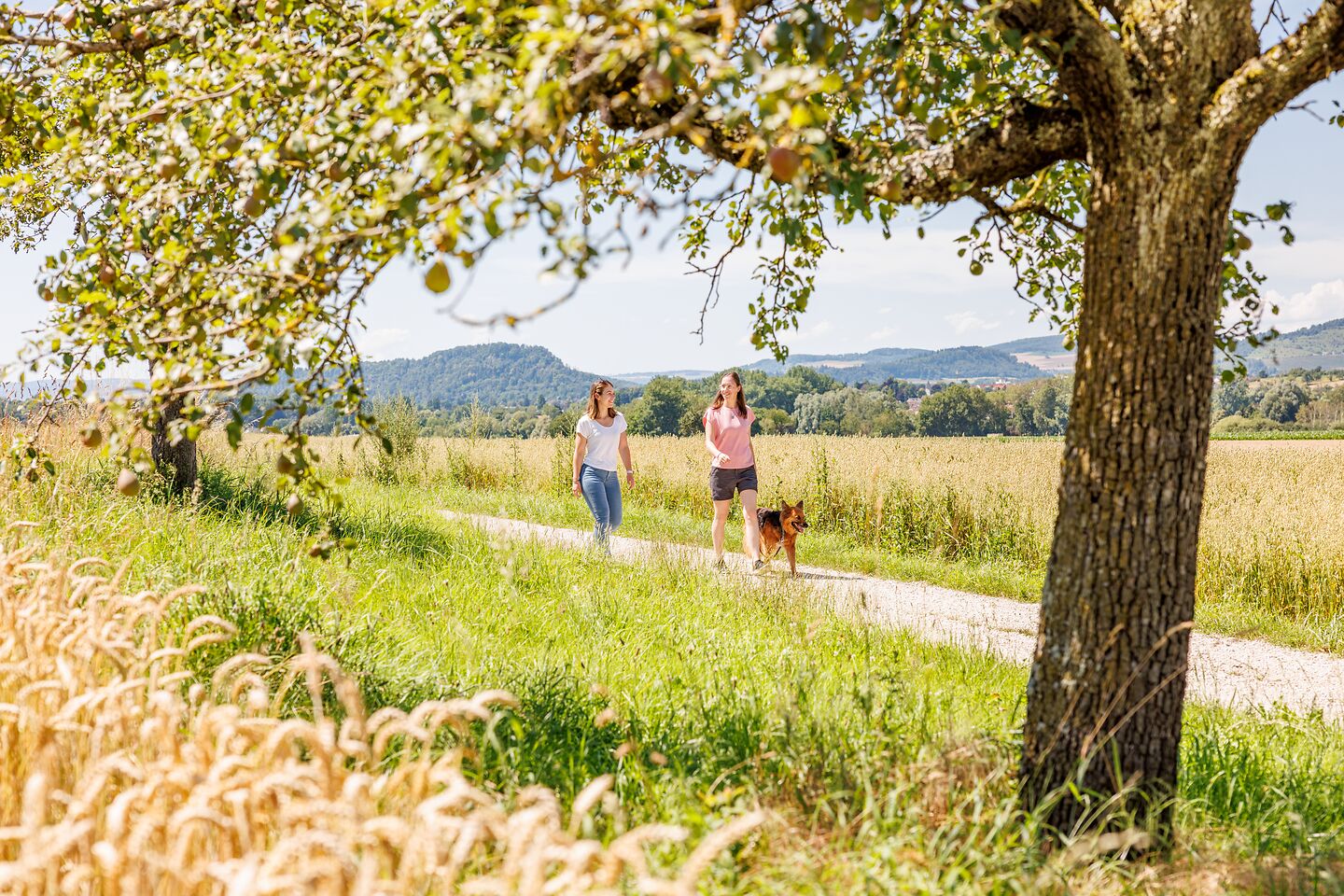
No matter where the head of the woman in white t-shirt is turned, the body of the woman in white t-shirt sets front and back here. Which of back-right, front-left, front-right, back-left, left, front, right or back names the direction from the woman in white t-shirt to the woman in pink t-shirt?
front-left

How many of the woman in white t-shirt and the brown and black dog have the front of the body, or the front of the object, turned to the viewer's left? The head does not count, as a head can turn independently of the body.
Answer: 0

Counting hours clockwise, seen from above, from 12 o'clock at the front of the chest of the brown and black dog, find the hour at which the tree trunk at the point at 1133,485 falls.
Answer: The tree trunk is roughly at 1 o'clock from the brown and black dog.

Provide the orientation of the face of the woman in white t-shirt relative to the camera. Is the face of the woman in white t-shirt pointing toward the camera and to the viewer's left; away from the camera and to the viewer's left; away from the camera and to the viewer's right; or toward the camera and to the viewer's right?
toward the camera and to the viewer's right

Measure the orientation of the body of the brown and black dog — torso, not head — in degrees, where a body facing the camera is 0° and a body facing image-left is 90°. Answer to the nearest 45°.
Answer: approximately 315°

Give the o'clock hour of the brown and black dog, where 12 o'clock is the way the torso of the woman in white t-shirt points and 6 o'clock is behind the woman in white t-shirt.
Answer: The brown and black dog is roughly at 11 o'clock from the woman in white t-shirt.

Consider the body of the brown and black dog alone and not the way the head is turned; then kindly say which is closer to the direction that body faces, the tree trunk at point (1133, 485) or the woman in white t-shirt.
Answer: the tree trunk

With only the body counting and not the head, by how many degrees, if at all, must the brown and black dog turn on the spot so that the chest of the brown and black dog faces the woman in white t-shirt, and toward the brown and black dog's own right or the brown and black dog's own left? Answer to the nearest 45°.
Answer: approximately 135° to the brown and black dog's own right
